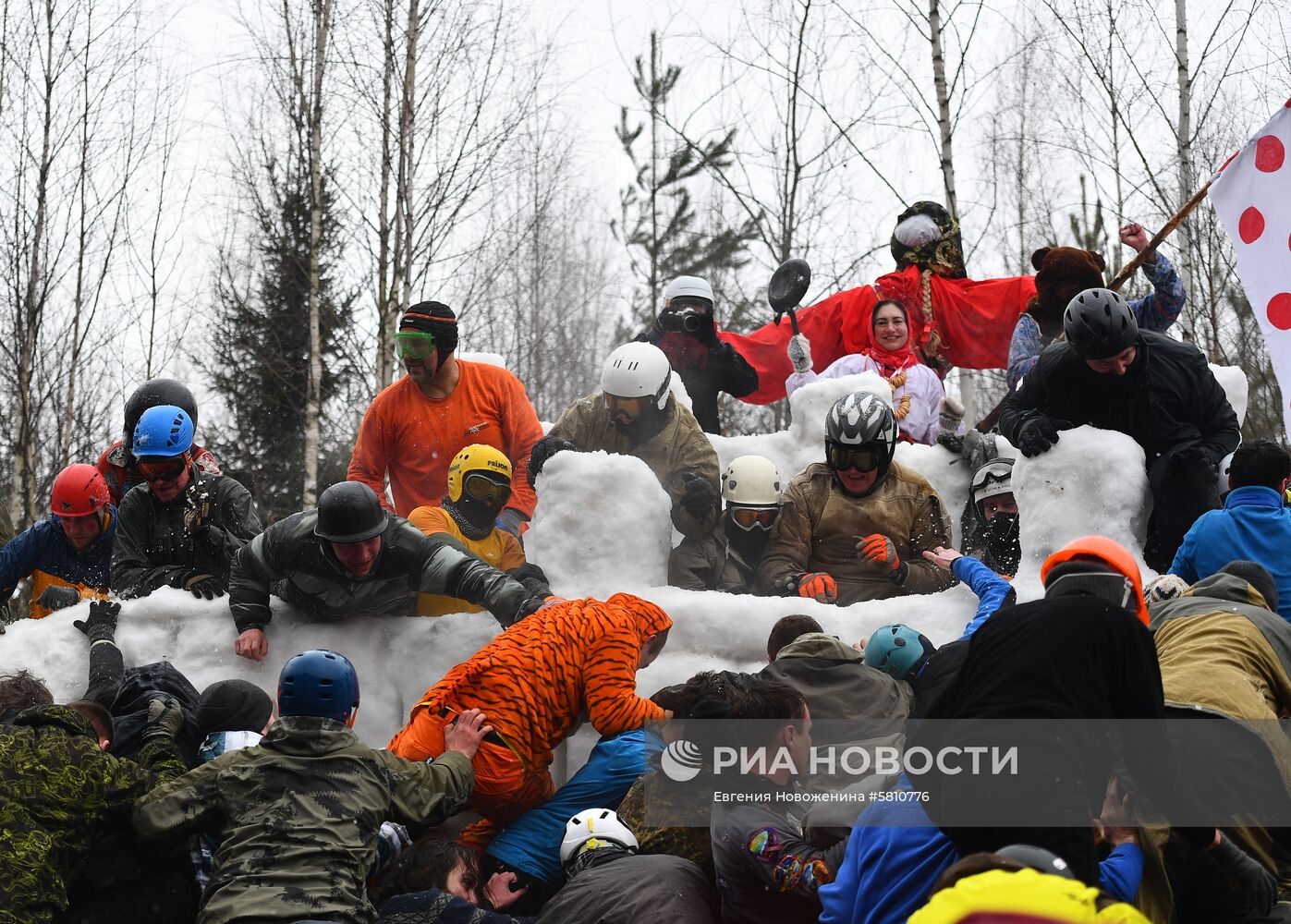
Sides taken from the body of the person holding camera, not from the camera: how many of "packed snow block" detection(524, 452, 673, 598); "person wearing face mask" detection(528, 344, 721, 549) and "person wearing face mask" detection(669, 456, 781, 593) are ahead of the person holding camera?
3

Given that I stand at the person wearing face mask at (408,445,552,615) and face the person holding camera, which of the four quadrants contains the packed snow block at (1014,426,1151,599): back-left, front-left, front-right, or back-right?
front-right

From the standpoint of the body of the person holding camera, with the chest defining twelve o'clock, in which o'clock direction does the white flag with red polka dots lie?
The white flag with red polka dots is roughly at 10 o'clock from the person holding camera.

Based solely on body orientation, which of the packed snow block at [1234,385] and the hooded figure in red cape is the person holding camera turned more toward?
the packed snow block

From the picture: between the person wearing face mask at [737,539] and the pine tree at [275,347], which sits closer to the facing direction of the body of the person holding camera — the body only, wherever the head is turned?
the person wearing face mask

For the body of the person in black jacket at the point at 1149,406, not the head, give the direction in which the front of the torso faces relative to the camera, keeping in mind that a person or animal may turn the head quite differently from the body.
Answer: toward the camera

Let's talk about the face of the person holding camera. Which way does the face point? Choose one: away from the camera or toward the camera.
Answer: toward the camera

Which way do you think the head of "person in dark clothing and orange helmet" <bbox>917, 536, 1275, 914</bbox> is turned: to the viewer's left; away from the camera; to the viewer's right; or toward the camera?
away from the camera

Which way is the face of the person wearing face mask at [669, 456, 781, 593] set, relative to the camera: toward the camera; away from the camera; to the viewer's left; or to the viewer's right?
toward the camera

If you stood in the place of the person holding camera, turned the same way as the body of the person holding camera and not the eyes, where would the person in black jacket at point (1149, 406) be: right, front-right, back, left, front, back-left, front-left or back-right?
front-left

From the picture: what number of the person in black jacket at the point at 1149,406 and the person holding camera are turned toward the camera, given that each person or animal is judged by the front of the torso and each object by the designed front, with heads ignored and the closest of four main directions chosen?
2

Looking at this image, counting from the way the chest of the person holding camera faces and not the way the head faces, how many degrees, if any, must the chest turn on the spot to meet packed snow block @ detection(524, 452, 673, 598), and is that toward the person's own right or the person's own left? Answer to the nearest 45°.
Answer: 0° — they already face it

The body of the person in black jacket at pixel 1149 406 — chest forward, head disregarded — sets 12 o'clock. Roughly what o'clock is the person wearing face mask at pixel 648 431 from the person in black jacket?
The person wearing face mask is roughly at 3 o'clock from the person in black jacket.

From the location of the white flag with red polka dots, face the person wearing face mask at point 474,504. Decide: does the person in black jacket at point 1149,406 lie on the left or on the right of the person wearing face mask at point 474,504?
left

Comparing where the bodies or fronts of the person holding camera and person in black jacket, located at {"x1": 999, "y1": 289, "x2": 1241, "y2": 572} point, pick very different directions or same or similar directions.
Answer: same or similar directions

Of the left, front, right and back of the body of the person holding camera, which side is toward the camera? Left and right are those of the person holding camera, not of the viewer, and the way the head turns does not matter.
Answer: front

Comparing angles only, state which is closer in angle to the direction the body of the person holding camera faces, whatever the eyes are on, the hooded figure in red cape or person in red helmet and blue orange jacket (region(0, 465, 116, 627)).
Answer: the person in red helmet and blue orange jacket
